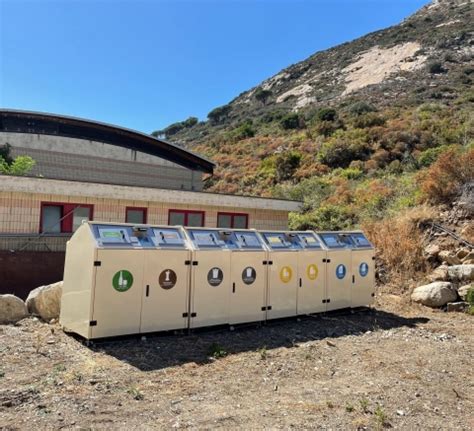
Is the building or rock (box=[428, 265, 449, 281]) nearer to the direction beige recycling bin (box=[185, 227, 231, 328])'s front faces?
the rock

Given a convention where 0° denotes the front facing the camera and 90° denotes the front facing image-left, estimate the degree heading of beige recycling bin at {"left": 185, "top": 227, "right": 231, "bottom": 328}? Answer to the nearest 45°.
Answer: approximately 315°

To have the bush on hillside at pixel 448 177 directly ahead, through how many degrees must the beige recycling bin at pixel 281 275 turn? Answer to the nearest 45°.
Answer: approximately 90° to its left

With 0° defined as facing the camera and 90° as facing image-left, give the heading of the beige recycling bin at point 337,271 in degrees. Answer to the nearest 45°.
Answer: approximately 315°

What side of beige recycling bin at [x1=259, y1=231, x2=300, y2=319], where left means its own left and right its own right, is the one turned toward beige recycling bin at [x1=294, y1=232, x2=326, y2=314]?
left

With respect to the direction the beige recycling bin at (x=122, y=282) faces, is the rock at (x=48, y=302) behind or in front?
behind

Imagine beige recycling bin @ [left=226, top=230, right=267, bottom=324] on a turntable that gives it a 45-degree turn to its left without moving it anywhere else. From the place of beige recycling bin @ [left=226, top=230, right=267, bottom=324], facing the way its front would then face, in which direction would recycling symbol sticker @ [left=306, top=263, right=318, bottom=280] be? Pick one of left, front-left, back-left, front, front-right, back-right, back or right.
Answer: front-left
